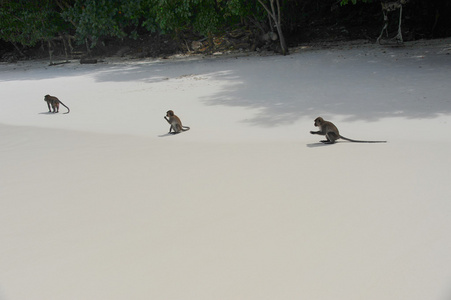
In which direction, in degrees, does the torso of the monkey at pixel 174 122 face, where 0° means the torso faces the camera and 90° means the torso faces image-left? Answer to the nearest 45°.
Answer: approximately 90°
